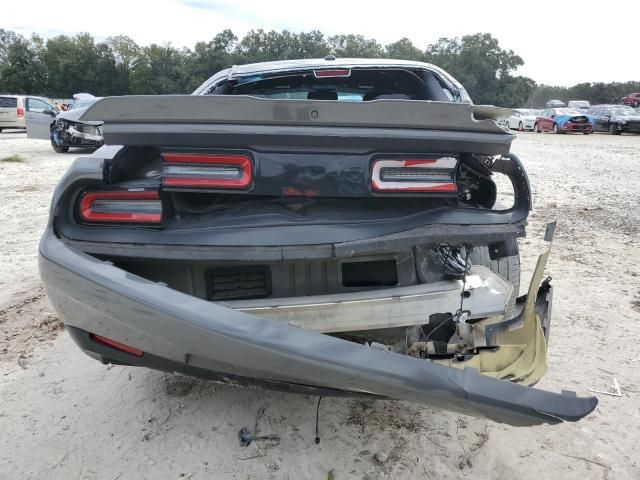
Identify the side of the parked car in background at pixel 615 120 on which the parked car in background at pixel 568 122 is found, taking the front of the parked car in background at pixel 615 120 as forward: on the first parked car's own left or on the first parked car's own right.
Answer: on the first parked car's own right

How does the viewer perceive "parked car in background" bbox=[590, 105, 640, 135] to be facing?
facing the viewer and to the right of the viewer

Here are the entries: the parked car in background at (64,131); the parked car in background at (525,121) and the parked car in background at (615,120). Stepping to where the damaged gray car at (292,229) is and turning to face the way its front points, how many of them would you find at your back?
0

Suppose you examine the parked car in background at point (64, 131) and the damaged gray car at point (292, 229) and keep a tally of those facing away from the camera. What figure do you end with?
1

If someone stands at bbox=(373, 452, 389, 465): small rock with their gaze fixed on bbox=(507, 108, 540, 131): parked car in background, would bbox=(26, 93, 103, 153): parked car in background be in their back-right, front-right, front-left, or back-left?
front-left

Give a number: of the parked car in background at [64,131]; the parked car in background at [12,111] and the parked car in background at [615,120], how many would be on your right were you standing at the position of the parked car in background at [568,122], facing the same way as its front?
2

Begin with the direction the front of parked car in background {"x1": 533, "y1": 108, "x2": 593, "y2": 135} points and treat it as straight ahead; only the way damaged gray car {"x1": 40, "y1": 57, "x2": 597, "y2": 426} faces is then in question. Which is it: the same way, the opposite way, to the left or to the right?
the opposite way

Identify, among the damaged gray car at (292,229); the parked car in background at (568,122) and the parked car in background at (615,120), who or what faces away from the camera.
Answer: the damaged gray car

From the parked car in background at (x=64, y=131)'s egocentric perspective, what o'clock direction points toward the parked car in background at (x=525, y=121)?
the parked car in background at (x=525, y=121) is roughly at 10 o'clock from the parked car in background at (x=64, y=131).

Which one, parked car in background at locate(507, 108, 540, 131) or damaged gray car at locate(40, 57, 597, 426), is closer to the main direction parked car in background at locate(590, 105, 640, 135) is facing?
the damaged gray car

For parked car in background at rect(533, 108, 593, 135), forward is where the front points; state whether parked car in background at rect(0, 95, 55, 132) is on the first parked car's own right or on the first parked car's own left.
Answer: on the first parked car's own right

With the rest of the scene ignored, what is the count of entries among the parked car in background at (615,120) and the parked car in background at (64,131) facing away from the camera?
0

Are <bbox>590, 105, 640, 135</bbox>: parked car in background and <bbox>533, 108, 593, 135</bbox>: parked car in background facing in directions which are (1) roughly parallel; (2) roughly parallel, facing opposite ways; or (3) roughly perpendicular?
roughly parallel

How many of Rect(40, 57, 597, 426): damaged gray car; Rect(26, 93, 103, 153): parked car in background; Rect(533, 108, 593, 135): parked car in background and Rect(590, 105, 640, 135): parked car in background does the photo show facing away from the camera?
1

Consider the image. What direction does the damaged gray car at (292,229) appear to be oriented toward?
away from the camera

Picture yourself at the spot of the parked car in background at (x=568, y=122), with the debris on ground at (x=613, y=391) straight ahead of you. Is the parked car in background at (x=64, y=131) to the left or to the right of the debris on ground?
right

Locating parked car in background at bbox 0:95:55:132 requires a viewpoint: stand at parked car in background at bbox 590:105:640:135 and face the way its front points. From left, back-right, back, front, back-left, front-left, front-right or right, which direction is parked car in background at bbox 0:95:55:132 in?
right

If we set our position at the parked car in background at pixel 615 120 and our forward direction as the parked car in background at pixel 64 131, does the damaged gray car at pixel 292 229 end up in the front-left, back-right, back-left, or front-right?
front-left
